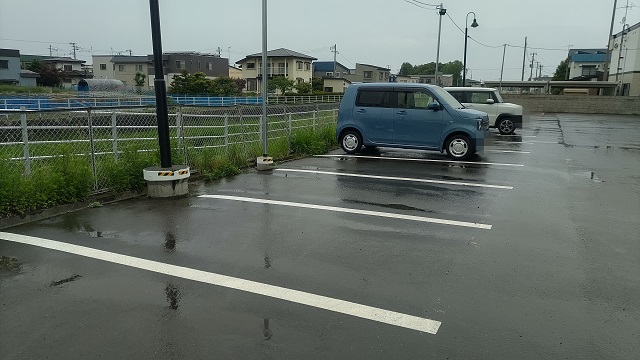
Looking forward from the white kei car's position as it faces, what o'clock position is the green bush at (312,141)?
The green bush is roughly at 4 o'clock from the white kei car.

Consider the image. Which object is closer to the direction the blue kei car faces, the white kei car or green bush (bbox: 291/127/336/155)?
the white kei car

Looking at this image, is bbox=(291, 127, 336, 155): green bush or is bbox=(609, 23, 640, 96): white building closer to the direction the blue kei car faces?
the white building

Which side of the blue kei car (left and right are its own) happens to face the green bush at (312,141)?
back

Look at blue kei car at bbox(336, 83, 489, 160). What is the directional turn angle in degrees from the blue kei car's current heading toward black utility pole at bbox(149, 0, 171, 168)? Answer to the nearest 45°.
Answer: approximately 135° to its right

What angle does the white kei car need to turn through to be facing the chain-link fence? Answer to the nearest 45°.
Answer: approximately 135° to its right

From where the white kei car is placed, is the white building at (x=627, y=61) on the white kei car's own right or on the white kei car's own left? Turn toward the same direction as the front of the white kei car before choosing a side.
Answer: on the white kei car's own left

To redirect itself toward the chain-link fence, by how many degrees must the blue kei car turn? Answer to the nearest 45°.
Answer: approximately 135° to its right

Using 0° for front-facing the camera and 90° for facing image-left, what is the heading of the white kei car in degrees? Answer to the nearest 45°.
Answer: approximately 270°

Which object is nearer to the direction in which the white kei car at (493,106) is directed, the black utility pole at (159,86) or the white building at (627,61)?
the white building

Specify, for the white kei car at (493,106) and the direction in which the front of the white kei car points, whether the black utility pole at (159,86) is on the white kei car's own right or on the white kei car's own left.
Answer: on the white kei car's own right

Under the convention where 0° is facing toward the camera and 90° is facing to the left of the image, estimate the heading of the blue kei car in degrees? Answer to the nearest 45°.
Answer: approximately 270°
